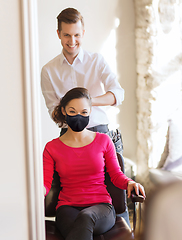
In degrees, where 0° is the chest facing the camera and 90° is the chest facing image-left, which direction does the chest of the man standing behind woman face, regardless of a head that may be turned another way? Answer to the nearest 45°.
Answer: approximately 0°

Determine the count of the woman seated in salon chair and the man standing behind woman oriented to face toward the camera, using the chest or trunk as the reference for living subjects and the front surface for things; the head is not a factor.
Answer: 2

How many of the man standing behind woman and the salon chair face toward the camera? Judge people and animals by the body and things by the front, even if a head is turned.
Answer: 2

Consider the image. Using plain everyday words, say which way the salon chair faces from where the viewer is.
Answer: facing the viewer
